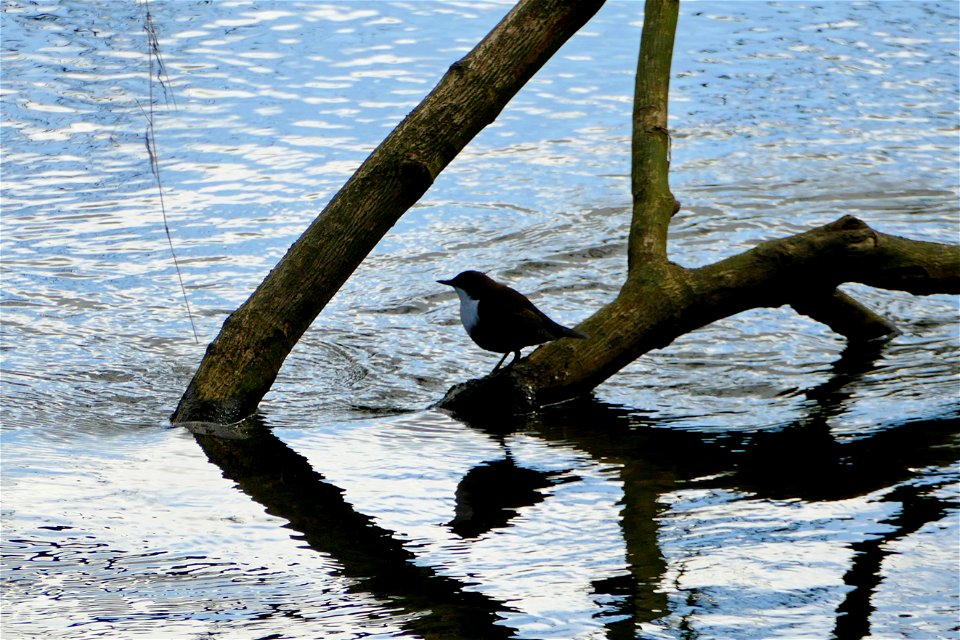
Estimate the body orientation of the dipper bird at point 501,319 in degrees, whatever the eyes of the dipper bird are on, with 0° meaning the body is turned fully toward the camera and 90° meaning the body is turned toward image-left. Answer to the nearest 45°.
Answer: approximately 90°

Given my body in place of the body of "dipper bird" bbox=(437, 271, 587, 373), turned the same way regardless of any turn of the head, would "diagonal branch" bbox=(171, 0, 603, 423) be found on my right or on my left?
on my left
